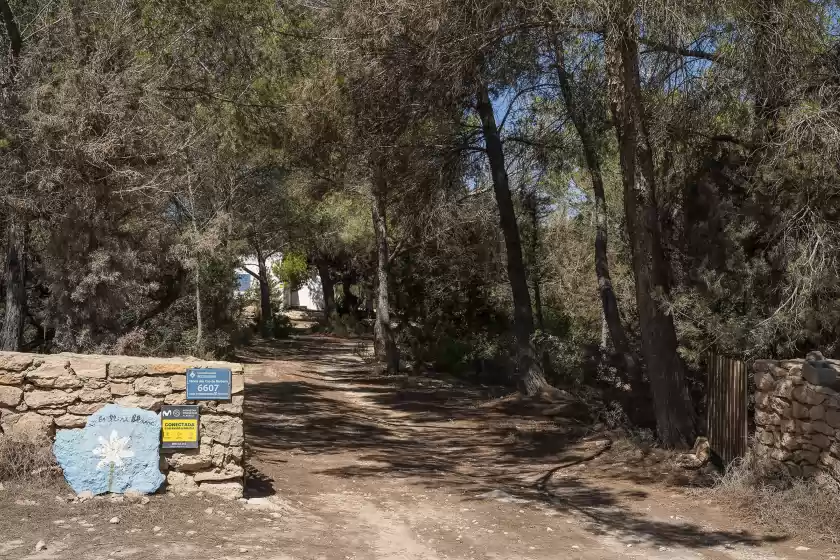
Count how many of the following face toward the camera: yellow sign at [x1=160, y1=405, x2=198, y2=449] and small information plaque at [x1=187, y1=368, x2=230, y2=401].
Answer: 2

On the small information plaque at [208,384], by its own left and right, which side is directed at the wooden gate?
left

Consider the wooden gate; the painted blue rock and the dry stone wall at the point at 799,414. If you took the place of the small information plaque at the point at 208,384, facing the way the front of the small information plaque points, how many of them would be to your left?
2

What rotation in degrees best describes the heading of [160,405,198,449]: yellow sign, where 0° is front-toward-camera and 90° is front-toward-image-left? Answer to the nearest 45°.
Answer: approximately 0°

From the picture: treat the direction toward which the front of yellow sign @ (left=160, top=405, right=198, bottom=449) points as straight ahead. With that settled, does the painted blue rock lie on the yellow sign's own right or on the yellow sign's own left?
on the yellow sign's own right

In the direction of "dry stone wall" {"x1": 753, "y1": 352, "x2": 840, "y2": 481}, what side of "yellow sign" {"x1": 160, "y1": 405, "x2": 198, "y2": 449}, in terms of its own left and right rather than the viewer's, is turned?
left

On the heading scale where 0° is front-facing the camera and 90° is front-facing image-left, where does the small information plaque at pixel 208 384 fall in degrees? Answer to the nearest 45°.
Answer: approximately 0°
